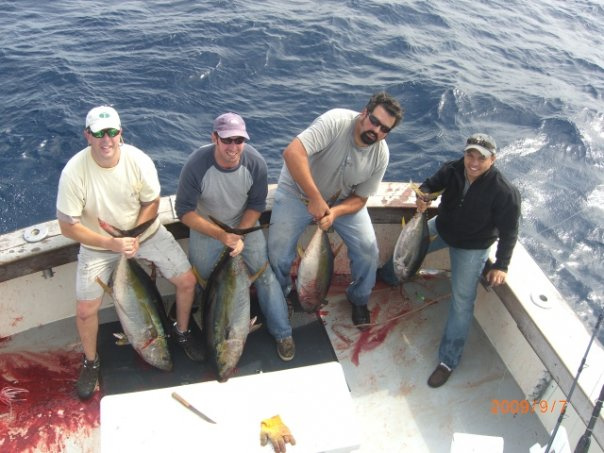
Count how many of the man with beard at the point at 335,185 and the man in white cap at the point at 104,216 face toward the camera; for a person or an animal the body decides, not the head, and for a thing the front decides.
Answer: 2

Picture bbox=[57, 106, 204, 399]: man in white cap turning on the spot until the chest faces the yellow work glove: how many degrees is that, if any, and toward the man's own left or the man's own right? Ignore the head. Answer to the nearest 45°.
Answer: approximately 45° to the man's own left

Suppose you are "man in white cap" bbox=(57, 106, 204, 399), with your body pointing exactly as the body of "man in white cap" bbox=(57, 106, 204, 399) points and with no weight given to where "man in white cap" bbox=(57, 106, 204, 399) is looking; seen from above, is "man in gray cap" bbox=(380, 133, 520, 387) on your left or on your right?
on your left

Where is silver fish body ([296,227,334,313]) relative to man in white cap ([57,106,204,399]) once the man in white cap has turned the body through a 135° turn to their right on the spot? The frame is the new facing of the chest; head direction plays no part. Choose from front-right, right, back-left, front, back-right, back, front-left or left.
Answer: back-right

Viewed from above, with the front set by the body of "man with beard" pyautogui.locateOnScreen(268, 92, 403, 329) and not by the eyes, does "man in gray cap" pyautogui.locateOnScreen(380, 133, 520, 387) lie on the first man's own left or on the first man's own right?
on the first man's own left

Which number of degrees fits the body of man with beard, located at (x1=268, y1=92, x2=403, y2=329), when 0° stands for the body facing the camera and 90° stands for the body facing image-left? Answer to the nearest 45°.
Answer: approximately 0°

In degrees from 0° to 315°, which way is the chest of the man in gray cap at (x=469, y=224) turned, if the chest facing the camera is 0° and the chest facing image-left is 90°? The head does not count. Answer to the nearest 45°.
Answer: approximately 45°

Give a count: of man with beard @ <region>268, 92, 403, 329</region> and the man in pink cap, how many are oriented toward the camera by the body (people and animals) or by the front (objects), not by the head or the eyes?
2

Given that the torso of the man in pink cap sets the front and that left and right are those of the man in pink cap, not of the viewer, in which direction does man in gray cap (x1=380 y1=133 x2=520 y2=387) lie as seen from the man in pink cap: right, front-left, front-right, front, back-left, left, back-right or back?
left

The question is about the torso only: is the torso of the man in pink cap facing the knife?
yes

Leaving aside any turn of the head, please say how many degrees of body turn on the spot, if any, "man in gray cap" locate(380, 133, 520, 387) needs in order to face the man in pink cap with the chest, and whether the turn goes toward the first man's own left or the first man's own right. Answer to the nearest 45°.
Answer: approximately 45° to the first man's own right
